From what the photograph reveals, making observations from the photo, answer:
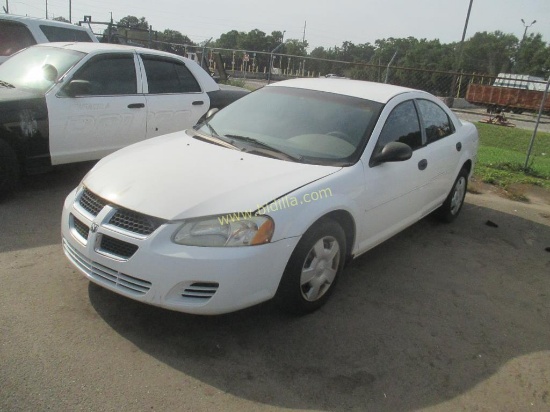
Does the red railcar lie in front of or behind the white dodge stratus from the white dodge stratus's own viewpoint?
behind

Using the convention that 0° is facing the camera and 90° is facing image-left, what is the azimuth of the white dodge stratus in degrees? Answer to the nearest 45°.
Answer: approximately 45°
